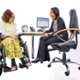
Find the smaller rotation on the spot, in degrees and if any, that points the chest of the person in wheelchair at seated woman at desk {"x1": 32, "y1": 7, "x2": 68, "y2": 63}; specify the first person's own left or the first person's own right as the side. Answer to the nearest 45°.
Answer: approximately 45° to the first person's own left

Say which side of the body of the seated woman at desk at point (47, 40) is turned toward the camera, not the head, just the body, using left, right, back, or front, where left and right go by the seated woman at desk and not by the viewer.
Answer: left

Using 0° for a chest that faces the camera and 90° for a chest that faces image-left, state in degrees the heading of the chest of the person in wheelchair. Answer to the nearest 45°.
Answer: approximately 315°

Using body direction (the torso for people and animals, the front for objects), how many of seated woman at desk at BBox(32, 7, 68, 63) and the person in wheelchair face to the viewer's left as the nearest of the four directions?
1
